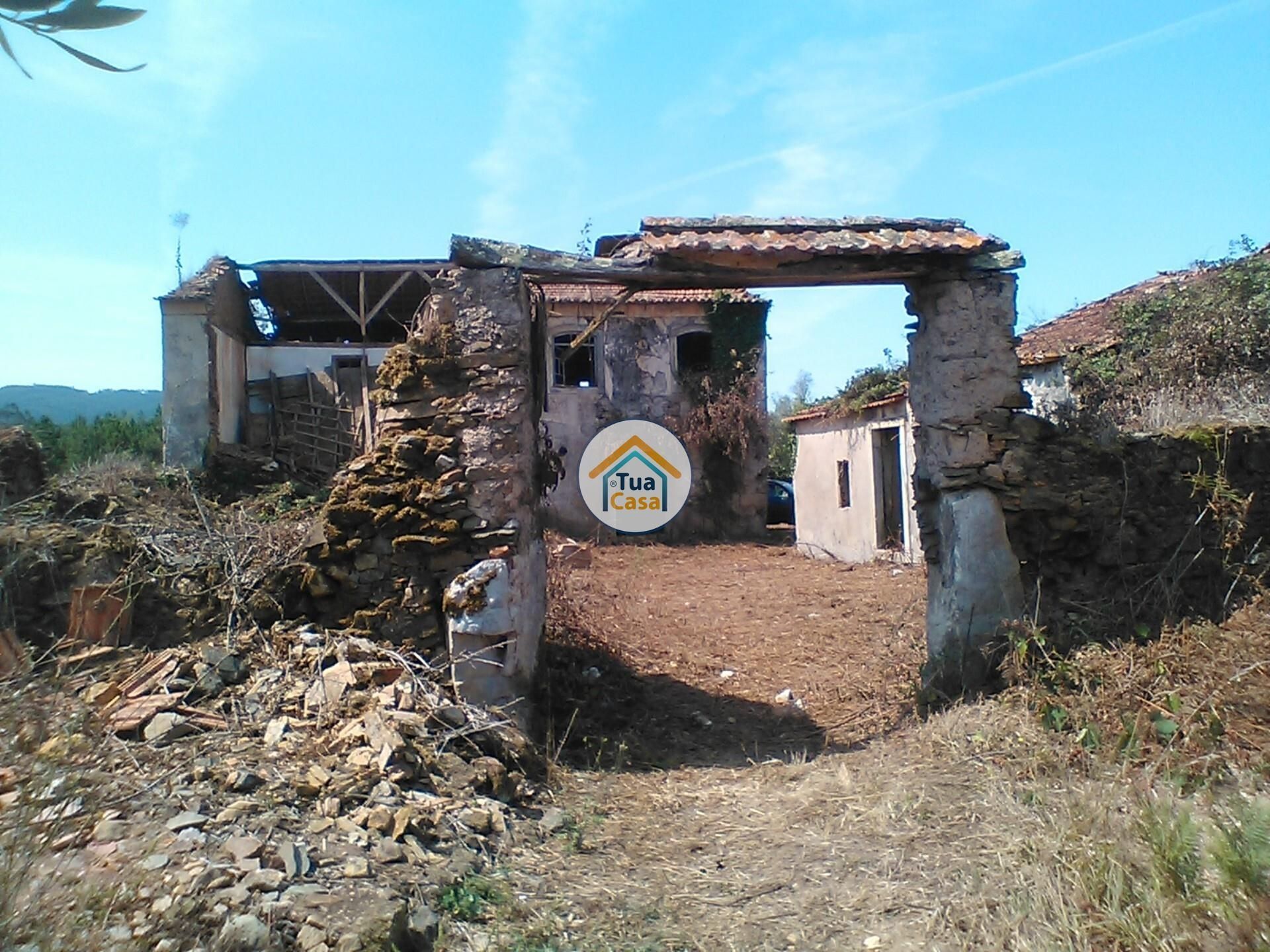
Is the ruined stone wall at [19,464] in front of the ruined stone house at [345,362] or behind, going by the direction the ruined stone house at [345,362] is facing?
in front

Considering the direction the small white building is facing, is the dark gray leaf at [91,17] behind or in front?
in front

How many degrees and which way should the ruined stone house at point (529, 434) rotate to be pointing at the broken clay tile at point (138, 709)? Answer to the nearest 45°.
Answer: approximately 45° to its right

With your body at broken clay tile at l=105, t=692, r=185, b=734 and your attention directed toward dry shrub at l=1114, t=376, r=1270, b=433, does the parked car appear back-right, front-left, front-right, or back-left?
front-left

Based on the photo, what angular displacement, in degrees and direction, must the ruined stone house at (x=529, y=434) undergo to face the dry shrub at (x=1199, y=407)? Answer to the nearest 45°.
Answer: approximately 90° to its left

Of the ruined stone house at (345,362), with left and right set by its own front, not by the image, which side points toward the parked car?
left

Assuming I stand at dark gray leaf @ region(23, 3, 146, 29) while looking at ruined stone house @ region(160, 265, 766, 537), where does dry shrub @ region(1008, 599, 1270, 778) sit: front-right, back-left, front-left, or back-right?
front-right

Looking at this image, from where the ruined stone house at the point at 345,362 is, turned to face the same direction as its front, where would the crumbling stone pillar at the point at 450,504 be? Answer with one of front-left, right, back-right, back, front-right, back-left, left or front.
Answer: front

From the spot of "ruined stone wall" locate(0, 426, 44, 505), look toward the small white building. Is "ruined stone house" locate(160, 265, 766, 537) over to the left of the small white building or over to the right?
left

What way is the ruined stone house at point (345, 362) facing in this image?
toward the camera

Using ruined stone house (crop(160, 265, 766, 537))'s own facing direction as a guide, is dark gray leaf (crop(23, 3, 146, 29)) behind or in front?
in front
